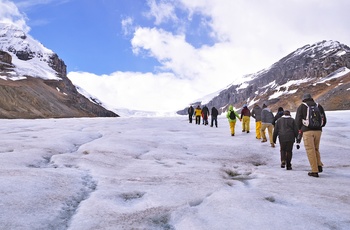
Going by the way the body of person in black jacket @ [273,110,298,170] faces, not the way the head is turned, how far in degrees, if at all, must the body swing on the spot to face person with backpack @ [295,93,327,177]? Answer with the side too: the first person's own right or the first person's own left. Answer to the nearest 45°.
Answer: approximately 135° to the first person's own right

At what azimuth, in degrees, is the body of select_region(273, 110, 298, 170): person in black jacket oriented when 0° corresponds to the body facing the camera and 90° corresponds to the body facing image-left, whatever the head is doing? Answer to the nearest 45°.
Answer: approximately 180°
